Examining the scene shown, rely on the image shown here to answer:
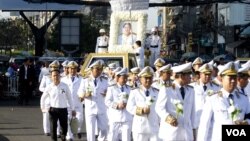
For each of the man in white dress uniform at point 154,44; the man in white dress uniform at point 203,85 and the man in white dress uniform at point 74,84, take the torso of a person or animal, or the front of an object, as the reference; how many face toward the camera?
3

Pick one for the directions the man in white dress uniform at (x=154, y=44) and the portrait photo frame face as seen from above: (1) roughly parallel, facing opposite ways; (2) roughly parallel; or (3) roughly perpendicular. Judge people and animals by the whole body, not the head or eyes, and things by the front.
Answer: roughly parallel

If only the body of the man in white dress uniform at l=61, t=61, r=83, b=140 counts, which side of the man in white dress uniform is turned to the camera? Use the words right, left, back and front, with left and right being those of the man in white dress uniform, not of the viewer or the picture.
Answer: front

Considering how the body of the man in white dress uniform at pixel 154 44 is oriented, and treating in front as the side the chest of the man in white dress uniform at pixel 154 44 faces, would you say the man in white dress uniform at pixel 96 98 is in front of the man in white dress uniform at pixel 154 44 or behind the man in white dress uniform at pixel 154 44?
in front

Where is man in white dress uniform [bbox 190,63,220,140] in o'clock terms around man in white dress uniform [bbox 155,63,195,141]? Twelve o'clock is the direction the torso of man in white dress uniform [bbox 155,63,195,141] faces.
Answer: man in white dress uniform [bbox 190,63,220,140] is roughly at 8 o'clock from man in white dress uniform [bbox 155,63,195,141].

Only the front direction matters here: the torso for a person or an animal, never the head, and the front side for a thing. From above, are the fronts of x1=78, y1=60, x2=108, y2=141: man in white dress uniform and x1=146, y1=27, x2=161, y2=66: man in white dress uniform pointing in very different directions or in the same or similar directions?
same or similar directions

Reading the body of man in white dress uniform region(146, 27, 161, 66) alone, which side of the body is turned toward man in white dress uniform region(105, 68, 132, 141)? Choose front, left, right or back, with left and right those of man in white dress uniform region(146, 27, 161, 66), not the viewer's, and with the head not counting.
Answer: front

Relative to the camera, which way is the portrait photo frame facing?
toward the camera

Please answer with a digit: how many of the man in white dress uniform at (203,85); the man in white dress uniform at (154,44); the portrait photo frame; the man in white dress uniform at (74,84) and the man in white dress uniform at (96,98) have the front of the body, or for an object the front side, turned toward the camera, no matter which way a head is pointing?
5

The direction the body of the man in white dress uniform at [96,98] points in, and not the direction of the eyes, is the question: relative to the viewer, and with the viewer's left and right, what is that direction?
facing the viewer

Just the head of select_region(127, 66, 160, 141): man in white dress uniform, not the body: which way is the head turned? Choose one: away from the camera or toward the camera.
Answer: toward the camera

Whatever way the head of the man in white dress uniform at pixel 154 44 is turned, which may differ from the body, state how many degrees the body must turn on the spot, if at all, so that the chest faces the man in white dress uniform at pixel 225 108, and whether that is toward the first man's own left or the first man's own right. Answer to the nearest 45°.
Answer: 0° — they already face them

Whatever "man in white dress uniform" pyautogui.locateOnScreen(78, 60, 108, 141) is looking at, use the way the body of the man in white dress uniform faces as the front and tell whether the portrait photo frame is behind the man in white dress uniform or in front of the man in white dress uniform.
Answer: behind

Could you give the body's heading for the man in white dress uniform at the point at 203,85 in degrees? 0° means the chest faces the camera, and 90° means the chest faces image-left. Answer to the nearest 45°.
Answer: approximately 0°

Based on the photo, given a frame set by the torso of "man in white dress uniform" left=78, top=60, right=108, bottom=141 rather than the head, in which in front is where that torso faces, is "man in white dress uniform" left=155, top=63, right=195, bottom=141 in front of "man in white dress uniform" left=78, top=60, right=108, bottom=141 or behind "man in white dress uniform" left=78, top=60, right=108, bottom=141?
in front
